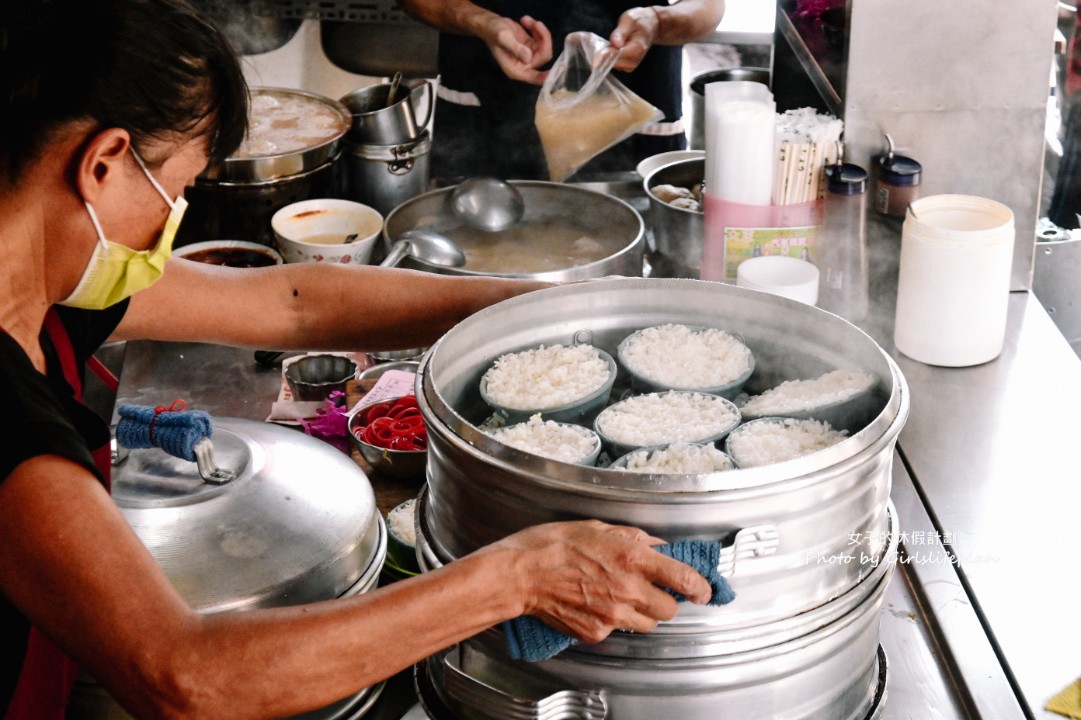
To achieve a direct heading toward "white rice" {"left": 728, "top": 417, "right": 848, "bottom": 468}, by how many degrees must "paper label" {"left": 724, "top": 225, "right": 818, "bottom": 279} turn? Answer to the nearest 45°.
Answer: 0° — it already faces it

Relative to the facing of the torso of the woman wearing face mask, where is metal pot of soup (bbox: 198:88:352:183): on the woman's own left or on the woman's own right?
on the woman's own left

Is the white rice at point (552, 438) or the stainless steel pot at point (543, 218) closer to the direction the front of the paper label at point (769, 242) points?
the white rice

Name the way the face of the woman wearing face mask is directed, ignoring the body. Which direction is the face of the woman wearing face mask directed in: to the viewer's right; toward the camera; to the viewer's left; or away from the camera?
to the viewer's right

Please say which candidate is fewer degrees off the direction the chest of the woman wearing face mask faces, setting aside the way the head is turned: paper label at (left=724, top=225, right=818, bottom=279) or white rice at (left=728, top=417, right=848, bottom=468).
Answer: the white rice

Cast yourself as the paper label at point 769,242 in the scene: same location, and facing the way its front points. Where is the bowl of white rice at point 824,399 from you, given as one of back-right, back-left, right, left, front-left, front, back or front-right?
front

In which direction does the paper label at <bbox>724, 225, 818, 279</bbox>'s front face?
toward the camera

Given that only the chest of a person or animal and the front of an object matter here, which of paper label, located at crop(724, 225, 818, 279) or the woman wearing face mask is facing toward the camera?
the paper label

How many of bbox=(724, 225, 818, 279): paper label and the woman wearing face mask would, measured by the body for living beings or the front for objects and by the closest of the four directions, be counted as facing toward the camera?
1

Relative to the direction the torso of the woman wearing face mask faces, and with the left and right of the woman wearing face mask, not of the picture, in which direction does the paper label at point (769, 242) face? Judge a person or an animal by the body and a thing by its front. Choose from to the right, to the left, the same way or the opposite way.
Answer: to the right

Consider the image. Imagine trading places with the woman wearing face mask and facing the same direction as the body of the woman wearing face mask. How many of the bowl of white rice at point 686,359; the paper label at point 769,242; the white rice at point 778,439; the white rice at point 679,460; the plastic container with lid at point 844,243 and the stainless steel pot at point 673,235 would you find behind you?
0

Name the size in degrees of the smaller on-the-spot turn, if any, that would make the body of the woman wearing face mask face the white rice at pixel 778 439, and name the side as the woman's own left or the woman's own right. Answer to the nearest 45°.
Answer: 0° — they already face it

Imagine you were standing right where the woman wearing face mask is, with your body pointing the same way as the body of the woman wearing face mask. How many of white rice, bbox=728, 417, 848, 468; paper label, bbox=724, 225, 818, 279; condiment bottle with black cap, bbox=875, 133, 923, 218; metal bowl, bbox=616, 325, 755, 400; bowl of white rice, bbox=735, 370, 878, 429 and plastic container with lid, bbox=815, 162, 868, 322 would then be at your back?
0

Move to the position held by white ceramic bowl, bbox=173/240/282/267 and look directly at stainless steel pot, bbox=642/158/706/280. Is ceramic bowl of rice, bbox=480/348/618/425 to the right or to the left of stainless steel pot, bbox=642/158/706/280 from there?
right

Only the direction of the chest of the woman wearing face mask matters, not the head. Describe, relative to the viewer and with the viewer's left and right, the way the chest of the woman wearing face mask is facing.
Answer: facing to the right of the viewer

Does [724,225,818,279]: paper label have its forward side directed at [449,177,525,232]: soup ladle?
no

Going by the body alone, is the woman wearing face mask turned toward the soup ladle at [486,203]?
no

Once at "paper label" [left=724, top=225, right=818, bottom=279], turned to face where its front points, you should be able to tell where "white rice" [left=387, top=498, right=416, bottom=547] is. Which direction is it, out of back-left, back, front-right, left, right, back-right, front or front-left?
front-right

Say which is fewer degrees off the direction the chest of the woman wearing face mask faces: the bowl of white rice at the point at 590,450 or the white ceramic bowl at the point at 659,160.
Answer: the bowl of white rice
